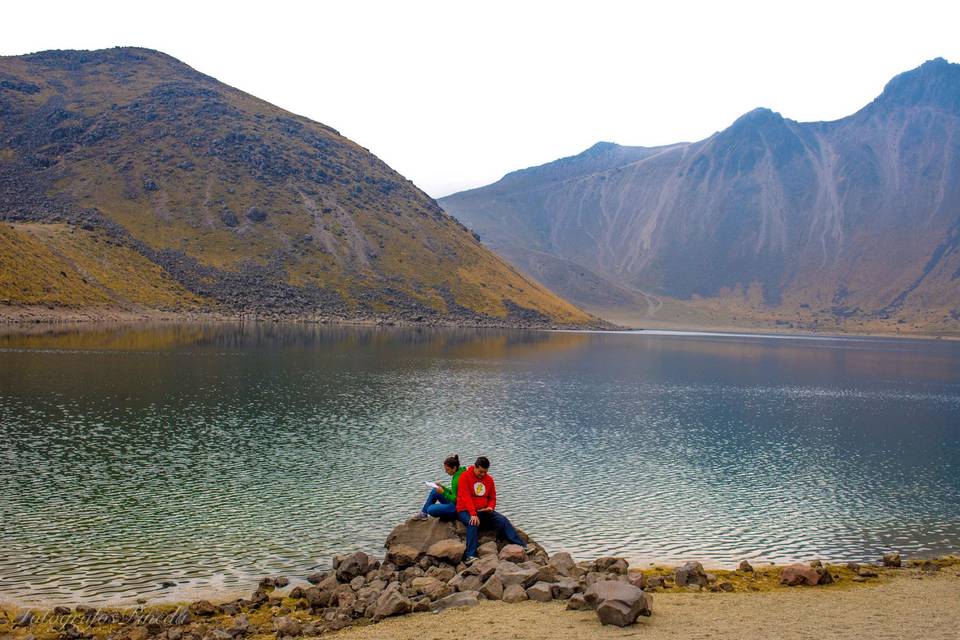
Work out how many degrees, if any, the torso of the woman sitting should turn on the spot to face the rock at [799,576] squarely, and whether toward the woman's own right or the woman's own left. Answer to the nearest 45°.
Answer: approximately 180°

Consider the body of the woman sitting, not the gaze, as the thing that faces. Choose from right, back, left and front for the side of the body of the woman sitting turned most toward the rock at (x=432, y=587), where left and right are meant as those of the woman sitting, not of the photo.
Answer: left

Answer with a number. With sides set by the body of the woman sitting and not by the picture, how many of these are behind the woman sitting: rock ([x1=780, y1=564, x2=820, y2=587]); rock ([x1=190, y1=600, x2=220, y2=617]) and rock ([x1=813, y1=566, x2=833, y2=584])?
2

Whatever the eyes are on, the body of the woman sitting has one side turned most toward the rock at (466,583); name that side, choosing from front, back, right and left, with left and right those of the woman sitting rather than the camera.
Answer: left

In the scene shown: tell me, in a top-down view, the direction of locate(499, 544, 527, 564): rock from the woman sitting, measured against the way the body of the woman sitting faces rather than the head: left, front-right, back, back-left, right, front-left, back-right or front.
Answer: back-left

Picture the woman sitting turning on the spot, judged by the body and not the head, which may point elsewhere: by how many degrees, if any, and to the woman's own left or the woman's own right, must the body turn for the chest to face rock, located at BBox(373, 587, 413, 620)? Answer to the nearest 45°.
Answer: approximately 90° to the woman's own left

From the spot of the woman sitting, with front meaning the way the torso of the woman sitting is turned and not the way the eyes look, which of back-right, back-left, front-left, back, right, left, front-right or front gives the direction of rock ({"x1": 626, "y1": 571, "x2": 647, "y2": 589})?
back-left

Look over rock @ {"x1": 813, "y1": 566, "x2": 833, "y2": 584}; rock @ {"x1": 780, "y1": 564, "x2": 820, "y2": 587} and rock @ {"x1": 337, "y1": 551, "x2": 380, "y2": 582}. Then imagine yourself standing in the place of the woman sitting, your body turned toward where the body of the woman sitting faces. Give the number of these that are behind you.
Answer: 2

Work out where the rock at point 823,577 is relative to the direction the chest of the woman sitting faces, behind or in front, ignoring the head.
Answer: behind

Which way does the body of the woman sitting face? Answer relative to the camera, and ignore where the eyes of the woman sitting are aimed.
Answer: to the viewer's left

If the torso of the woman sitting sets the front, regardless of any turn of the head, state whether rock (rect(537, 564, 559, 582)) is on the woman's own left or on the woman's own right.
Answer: on the woman's own left
